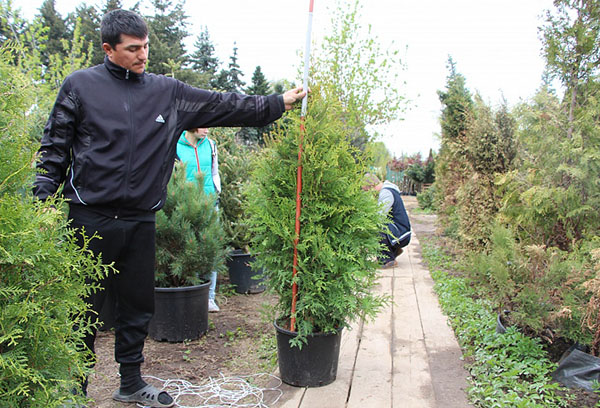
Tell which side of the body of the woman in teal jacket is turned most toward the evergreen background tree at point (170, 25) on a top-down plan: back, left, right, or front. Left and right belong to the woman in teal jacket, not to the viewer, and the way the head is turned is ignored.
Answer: back

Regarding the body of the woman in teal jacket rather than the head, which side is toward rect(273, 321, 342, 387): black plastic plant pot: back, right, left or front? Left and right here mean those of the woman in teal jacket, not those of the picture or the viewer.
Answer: front

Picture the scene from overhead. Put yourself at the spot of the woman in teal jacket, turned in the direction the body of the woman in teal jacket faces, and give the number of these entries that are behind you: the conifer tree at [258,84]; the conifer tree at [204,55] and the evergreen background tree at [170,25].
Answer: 3

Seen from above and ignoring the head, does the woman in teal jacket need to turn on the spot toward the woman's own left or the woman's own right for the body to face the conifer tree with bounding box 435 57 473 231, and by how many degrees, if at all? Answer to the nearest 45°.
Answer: approximately 135° to the woman's own left

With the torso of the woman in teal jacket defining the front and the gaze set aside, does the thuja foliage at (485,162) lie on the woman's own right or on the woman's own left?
on the woman's own left

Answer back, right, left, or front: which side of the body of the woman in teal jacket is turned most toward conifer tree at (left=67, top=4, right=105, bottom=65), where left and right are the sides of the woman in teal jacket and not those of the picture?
back

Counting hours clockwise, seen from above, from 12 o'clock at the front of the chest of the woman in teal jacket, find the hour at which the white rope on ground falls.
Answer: The white rope on ground is roughly at 12 o'clock from the woman in teal jacket.

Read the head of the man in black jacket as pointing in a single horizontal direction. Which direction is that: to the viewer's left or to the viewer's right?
to the viewer's right

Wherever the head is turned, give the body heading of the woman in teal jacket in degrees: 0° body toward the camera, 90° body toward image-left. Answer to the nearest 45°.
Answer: approximately 0°
